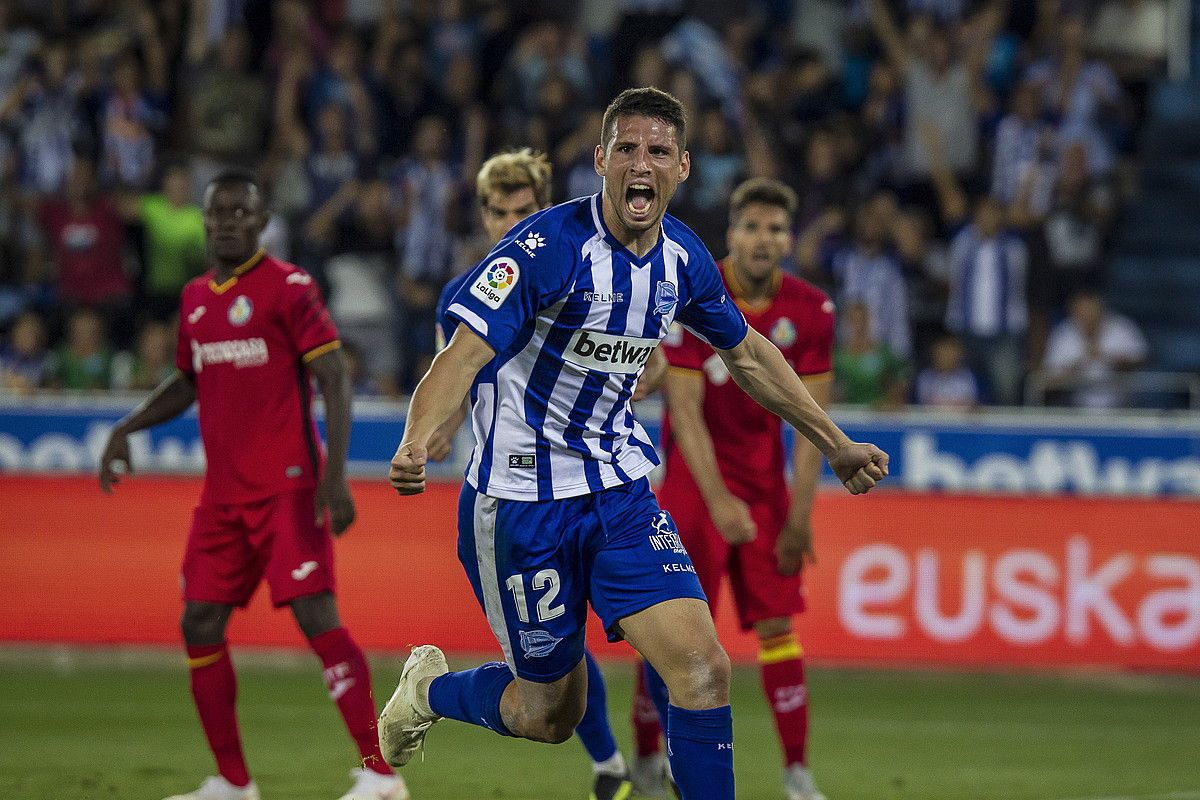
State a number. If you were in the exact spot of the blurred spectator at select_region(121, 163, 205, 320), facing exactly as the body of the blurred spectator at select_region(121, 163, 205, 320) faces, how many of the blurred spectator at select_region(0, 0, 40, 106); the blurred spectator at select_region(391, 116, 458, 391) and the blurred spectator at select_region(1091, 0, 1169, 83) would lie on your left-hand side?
2

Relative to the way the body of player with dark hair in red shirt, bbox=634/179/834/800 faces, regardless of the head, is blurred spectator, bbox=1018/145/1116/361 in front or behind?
behind

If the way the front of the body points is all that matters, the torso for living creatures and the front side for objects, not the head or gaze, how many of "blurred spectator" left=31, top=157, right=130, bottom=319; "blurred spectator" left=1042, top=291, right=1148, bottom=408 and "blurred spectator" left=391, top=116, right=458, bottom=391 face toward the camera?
3

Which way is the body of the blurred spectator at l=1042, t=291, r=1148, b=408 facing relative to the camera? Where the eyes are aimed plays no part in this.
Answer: toward the camera

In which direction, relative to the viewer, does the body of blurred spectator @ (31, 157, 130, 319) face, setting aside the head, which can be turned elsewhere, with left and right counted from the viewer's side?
facing the viewer

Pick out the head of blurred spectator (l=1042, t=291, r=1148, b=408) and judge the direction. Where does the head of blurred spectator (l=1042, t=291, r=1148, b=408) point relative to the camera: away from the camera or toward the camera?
toward the camera

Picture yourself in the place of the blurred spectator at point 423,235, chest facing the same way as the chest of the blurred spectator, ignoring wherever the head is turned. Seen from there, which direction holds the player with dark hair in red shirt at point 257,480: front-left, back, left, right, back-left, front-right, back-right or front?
front

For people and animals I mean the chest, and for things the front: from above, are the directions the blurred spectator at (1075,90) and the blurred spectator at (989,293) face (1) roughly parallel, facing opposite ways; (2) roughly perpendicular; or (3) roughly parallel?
roughly parallel

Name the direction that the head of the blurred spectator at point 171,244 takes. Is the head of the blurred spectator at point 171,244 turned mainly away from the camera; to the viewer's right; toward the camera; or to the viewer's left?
toward the camera

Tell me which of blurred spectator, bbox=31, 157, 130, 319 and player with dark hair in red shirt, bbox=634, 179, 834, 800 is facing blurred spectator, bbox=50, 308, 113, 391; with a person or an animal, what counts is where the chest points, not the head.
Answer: blurred spectator, bbox=31, 157, 130, 319

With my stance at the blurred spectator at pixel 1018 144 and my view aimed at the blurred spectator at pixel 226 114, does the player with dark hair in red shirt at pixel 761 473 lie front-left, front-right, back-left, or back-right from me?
front-left

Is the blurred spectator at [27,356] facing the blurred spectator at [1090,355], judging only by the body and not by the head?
no

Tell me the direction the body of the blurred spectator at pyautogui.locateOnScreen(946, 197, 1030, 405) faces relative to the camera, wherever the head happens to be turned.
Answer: toward the camera

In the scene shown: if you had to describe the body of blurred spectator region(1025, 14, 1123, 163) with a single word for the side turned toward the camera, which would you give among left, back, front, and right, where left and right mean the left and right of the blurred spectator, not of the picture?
front

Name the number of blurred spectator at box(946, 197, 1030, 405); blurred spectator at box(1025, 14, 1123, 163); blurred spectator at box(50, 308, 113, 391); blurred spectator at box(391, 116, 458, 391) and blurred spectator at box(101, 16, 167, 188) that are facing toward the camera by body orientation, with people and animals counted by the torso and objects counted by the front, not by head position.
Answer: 5
